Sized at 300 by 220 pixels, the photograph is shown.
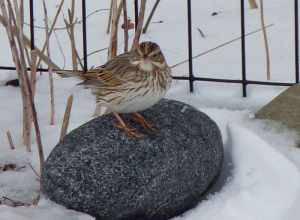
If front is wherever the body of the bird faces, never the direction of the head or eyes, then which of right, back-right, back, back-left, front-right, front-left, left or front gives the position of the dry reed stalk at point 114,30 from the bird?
back-left

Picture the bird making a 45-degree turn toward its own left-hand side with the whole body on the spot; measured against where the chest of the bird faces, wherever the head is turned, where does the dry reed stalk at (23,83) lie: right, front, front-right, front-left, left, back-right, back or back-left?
back-left

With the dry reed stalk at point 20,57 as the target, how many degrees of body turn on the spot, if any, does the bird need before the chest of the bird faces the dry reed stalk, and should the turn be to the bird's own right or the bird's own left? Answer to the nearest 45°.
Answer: approximately 180°

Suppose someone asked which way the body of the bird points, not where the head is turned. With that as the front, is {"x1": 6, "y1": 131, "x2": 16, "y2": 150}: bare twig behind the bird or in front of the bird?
behind

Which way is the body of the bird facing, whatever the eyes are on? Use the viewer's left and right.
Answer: facing the viewer and to the right of the viewer
